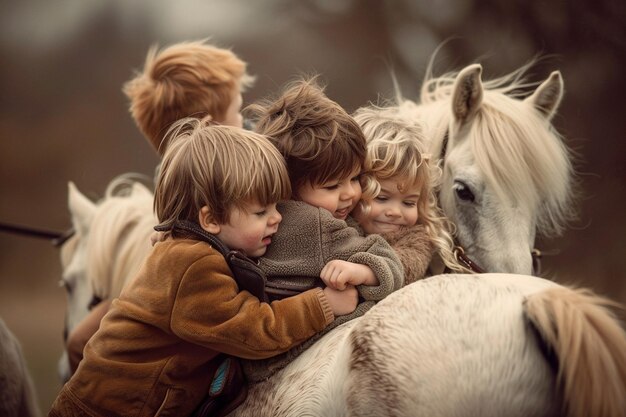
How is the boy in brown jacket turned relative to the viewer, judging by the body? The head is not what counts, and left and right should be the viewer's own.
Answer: facing to the right of the viewer

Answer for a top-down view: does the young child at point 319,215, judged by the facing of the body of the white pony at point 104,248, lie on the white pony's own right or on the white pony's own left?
on the white pony's own left

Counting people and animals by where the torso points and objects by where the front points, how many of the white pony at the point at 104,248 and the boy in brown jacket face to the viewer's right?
1

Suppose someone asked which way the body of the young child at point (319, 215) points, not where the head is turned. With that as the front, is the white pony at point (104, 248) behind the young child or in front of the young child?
behind

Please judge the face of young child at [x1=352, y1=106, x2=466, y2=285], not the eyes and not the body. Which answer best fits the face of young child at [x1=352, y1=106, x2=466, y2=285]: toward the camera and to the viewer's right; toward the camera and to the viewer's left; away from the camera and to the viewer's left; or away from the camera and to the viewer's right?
toward the camera and to the viewer's left

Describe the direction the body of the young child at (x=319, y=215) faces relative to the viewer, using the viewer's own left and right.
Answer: facing the viewer and to the right of the viewer

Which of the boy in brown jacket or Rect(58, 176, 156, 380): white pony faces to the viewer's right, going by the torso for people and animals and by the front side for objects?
the boy in brown jacket

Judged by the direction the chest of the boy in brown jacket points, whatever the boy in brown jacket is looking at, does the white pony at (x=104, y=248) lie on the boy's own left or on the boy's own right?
on the boy's own left

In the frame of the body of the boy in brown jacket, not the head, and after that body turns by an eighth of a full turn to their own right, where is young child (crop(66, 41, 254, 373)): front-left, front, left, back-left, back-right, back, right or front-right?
back-left
